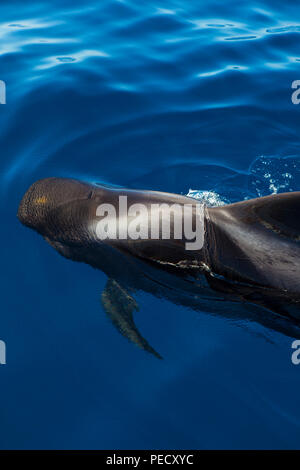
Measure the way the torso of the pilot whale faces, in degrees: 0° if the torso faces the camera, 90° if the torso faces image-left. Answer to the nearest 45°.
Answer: approximately 90°
